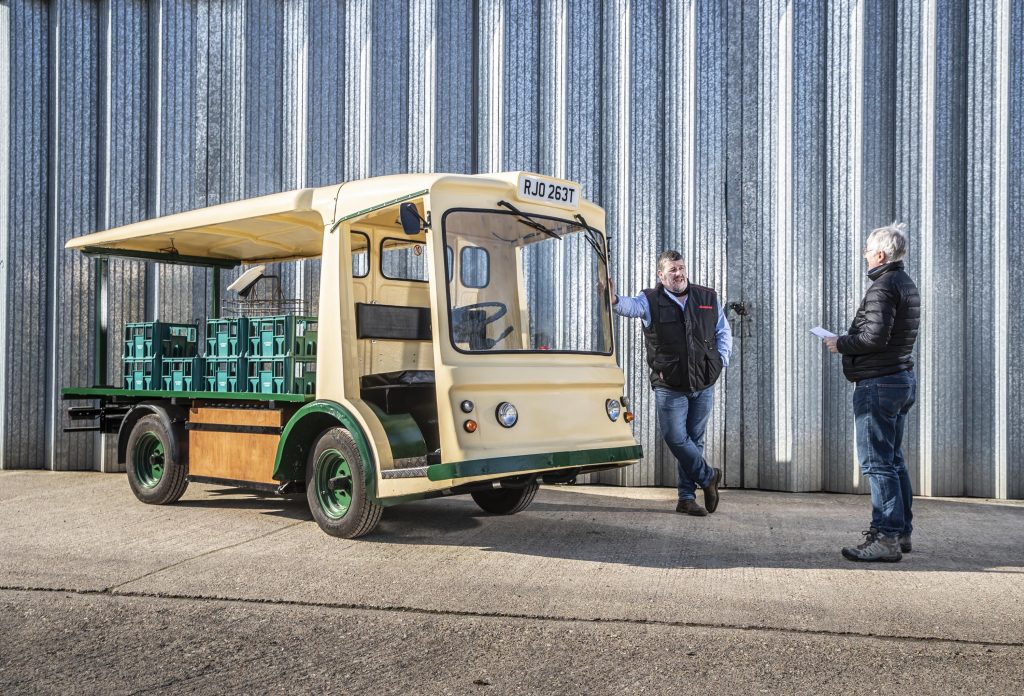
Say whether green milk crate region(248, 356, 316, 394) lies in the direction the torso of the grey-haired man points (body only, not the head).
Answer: yes

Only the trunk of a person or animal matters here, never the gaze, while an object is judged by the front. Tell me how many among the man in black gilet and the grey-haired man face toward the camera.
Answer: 1

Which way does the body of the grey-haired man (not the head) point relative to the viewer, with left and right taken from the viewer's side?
facing to the left of the viewer

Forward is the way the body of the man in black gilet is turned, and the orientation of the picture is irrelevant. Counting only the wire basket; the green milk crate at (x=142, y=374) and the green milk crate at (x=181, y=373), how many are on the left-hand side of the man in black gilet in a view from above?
0

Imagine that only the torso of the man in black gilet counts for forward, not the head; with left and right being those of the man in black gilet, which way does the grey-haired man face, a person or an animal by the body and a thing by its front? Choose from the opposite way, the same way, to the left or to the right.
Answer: to the right

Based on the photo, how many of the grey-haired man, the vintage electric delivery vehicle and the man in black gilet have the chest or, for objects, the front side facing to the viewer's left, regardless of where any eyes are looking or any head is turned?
1

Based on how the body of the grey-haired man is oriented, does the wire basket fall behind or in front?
in front

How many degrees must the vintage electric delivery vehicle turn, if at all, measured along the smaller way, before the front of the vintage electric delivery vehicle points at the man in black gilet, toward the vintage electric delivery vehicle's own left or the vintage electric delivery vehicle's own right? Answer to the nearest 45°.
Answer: approximately 45° to the vintage electric delivery vehicle's own left

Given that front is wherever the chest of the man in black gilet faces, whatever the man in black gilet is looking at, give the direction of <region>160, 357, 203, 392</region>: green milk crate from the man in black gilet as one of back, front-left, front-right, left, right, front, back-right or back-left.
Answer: right

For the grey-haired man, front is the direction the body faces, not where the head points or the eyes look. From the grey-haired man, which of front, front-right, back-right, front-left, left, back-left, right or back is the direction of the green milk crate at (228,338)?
front

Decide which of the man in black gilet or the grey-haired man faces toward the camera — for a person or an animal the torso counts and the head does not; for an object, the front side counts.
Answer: the man in black gilet

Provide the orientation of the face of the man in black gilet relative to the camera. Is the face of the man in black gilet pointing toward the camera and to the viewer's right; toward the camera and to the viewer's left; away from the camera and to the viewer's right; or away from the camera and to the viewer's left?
toward the camera and to the viewer's right

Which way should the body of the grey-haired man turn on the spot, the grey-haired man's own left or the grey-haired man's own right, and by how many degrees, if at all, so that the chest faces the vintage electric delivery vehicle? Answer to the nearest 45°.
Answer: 0° — they already face it

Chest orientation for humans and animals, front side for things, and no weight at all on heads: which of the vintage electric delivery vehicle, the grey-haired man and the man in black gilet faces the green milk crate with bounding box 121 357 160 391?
the grey-haired man

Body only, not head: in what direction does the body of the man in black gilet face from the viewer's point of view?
toward the camera

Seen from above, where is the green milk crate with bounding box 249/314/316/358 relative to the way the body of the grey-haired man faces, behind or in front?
in front

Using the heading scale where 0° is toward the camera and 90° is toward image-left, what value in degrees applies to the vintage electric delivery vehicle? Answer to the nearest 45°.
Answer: approximately 315°
